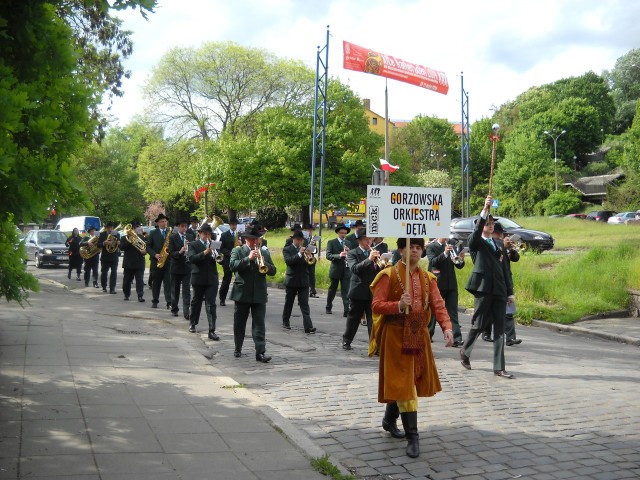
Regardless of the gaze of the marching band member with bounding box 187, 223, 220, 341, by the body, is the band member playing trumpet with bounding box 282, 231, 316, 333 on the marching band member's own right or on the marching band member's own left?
on the marching band member's own left

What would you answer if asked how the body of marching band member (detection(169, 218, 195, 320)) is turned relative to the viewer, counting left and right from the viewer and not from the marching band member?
facing the viewer and to the right of the viewer

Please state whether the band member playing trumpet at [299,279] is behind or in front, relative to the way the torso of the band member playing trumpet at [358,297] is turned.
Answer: behind

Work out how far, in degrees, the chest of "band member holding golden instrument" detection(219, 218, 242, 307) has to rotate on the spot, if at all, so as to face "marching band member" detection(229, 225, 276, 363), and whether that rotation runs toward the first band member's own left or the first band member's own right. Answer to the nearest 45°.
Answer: approximately 45° to the first band member's own right

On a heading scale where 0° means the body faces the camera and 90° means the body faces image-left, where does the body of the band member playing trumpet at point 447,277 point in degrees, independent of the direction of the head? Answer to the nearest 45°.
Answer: approximately 315°

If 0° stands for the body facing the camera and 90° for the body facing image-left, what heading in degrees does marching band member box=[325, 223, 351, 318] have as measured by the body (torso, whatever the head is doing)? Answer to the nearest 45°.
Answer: approximately 315°

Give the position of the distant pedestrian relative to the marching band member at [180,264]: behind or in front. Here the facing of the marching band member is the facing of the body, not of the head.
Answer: behind

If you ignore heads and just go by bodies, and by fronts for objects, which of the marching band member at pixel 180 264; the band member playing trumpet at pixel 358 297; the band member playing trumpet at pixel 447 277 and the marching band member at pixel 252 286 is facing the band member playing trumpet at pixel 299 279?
the marching band member at pixel 180 264

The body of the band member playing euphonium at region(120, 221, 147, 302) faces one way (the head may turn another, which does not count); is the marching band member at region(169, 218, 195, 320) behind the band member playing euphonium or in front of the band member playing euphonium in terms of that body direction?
in front

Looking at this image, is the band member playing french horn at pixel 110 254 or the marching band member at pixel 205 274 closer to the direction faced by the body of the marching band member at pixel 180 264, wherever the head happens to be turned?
the marching band member

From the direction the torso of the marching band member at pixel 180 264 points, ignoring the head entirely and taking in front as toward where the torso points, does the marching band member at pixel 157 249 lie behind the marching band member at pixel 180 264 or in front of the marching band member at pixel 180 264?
behind
